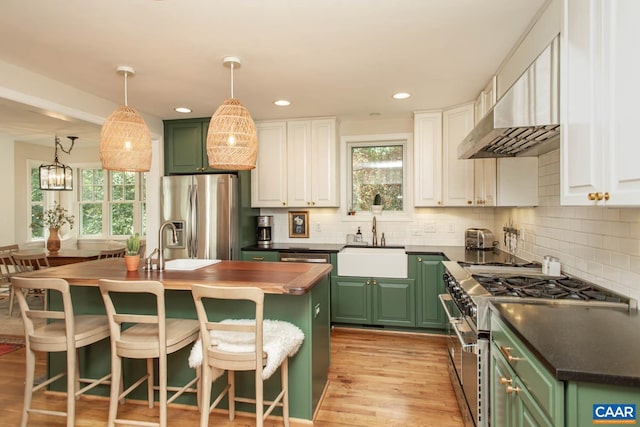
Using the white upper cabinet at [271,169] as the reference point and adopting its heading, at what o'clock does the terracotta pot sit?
The terracotta pot is roughly at 1 o'clock from the white upper cabinet.

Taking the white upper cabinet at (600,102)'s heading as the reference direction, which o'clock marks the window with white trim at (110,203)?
The window with white trim is roughly at 2 o'clock from the white upper cabinet.

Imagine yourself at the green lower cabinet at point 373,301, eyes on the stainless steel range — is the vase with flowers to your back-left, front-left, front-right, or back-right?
back-right

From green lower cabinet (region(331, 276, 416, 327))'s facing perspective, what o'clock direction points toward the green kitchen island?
The green kitchen island is roughly at 1 o'clock from the green lower cabinet.

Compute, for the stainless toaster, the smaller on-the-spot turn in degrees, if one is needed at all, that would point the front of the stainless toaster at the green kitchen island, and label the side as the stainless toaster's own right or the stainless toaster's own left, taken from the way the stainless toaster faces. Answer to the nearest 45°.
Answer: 0° — it already faces it

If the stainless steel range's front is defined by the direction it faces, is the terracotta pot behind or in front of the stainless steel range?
in front

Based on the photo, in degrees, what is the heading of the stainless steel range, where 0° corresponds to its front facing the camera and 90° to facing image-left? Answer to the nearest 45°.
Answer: approximately 45°

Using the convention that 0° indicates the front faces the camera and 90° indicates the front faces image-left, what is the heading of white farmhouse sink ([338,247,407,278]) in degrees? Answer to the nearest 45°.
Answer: approximately 0°

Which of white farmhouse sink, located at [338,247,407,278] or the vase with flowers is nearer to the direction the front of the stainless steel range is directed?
the vase with flowers

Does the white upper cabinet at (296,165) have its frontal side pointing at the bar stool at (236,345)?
yes

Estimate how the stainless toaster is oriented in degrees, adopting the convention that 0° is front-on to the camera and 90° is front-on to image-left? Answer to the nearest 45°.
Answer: approximately 45°

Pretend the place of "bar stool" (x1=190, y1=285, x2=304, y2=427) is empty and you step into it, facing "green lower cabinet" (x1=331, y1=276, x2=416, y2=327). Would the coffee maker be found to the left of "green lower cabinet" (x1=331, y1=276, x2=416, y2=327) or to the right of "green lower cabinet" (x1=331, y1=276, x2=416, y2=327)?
left

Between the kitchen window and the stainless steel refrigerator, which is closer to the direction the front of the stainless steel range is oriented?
the stainless steel refrigerator
